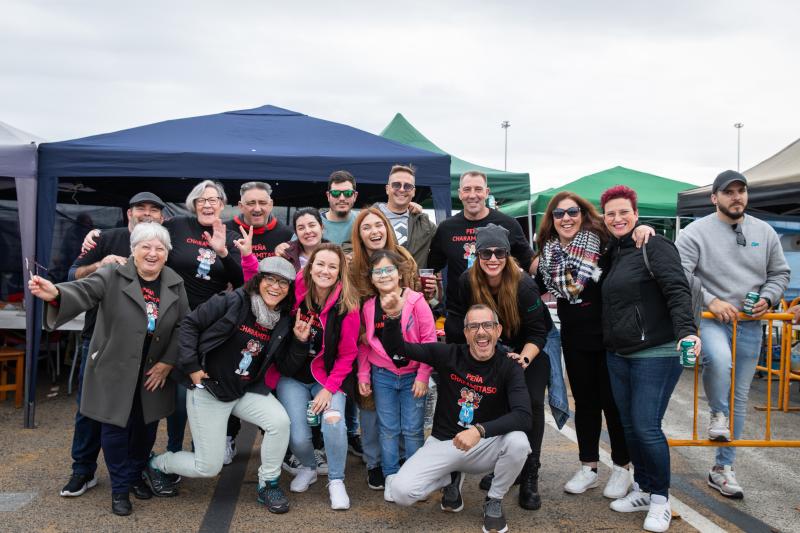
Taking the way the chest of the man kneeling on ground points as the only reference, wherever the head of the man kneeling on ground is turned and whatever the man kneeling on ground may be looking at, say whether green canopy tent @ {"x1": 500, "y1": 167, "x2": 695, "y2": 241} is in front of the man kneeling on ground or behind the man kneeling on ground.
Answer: behind

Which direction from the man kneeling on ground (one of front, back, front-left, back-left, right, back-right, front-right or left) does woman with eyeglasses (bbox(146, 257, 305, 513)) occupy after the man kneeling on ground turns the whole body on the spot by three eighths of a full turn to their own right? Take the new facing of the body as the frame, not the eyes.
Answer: front-left

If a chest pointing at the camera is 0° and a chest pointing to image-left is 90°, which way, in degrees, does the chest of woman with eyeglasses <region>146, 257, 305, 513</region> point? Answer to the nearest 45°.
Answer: approximately 315°

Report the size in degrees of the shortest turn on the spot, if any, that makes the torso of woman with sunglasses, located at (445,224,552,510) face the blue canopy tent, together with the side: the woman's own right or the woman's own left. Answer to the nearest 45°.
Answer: approximately 135° to the woman's own right

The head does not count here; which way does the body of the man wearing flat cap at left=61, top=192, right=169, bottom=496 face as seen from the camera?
toward the camera

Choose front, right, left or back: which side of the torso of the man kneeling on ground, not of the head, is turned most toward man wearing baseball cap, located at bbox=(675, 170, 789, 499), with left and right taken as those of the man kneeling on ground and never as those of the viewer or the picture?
left

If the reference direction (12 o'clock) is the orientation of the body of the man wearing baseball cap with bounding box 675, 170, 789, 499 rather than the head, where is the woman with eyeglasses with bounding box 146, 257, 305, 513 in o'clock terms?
The woman with eyeglasses is roughly at 2 o'clock from the man wearing baseball cap.

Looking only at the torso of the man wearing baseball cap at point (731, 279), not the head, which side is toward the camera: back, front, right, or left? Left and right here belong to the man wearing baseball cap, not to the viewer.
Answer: front

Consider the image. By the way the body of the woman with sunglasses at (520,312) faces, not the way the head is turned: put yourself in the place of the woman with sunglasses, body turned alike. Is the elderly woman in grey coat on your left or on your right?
on your right

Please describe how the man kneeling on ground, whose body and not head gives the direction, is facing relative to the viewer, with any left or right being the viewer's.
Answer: facing the viewer
